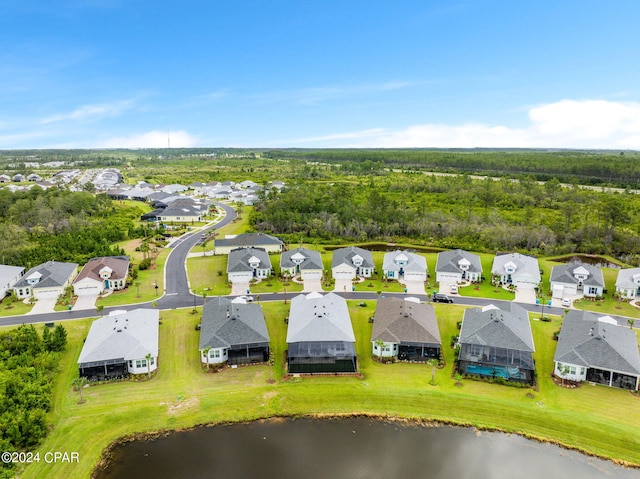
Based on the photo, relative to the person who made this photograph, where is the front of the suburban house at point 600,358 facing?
facing away from the viewer

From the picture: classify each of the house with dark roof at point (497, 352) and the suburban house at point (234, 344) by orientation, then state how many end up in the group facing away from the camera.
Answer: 2

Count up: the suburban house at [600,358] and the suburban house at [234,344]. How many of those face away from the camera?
2

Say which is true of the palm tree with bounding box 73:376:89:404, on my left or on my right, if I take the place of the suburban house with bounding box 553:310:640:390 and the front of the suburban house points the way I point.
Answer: on my left

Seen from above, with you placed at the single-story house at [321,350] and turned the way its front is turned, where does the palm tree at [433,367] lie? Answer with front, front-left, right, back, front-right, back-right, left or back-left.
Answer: right

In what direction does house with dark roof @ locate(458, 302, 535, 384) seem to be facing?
away from the camera

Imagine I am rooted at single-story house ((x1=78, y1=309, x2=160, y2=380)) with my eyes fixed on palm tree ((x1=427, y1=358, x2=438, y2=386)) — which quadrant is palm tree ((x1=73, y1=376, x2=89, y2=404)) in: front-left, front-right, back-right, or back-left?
back-right

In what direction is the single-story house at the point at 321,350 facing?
away from the camera

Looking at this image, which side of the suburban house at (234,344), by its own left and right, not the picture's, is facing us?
back

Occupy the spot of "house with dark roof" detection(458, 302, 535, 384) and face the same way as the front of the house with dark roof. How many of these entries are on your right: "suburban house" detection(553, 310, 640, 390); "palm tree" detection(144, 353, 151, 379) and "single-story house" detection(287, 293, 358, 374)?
1
